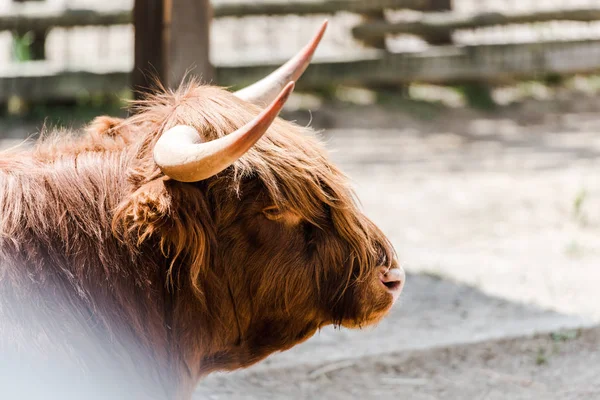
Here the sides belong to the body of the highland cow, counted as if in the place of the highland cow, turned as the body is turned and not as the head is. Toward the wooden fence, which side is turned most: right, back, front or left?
left

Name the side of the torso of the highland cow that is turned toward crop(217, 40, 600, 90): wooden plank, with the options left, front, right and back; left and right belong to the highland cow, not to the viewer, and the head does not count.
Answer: left

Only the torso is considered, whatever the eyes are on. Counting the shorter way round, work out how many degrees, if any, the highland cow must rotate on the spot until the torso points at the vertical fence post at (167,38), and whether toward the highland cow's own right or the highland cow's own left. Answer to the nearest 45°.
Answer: approximately 90° to the highland cow's own left

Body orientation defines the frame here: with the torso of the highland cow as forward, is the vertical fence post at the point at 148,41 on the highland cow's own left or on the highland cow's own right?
on the highland cow's own left

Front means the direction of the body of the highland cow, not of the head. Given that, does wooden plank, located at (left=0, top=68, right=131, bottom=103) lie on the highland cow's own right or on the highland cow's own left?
on the highland cow's own left

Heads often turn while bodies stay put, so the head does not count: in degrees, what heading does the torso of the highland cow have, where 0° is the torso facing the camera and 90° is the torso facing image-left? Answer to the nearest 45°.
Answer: approximately 270°

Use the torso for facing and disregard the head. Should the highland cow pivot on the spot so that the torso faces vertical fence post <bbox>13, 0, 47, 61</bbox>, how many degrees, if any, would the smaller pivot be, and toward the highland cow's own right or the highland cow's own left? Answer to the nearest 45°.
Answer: approximately 90° to the highland cow's own left
